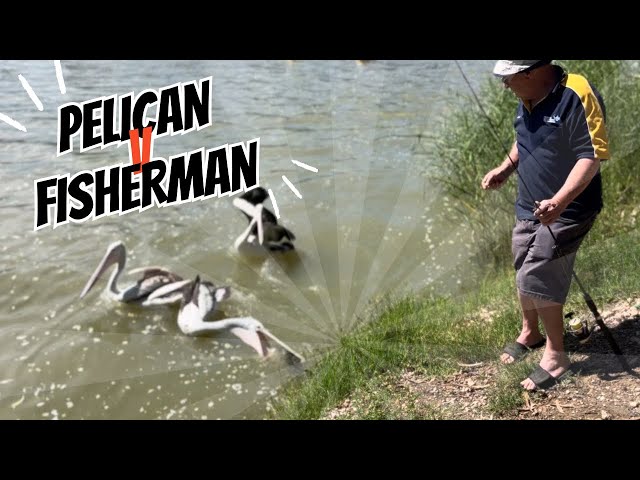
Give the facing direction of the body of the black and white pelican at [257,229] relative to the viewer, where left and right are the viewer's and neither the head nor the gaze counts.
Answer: facing to the left of the viewer

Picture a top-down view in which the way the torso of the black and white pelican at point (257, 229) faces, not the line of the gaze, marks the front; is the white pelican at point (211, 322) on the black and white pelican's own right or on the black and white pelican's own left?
on the black and white pelican's own left

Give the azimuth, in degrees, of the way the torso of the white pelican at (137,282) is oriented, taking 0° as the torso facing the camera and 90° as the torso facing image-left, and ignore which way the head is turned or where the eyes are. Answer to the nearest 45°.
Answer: approximately 90°

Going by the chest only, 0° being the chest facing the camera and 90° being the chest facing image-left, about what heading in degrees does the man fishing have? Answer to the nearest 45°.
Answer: approximately 45°

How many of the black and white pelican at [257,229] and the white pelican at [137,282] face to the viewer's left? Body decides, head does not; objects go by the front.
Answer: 2

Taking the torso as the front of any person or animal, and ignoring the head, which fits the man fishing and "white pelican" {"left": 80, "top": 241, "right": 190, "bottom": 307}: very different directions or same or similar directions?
same or similar directions
